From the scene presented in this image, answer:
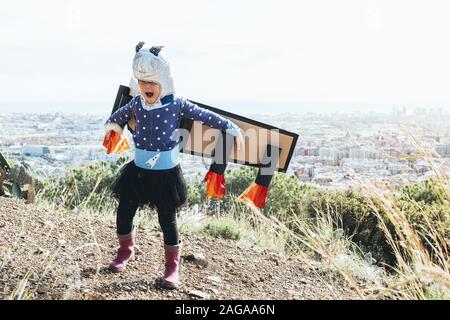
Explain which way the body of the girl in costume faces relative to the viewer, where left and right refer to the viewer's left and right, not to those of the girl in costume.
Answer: facing the viewer and to the left of the viewer

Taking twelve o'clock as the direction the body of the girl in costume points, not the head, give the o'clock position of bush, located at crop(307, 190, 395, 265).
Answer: The bush is roughly at 6 o'clock from the girl in costume.

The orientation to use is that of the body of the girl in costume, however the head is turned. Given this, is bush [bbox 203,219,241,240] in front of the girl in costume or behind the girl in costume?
behind

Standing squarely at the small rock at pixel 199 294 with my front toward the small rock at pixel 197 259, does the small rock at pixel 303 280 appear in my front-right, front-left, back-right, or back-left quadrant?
front-right

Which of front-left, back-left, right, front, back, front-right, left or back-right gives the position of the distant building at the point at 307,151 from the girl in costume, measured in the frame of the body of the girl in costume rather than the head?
back
